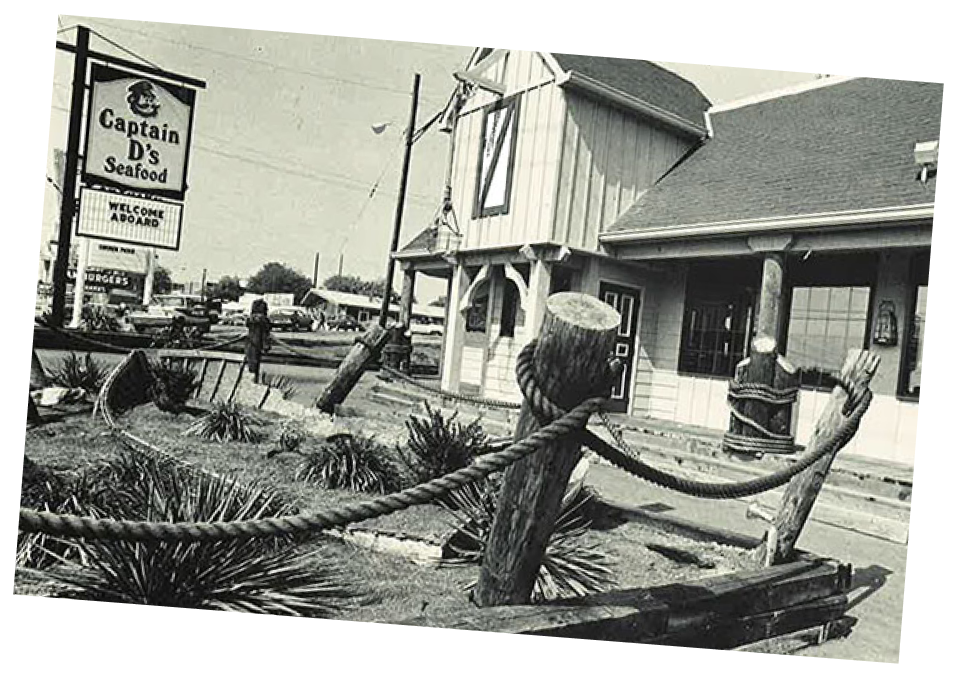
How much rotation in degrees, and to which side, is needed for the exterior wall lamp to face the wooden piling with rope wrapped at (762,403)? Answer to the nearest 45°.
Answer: approximately 45° to its right

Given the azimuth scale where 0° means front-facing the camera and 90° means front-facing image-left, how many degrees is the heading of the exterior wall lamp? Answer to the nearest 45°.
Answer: approximately 45°

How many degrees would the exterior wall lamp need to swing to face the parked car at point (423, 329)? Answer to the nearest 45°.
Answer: approximately 45° to its right

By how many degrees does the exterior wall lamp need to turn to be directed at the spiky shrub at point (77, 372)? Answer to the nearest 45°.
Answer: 0° — it already faces it

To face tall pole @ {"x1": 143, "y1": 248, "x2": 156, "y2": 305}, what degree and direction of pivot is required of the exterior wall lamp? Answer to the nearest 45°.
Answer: approximately 90° to its right
